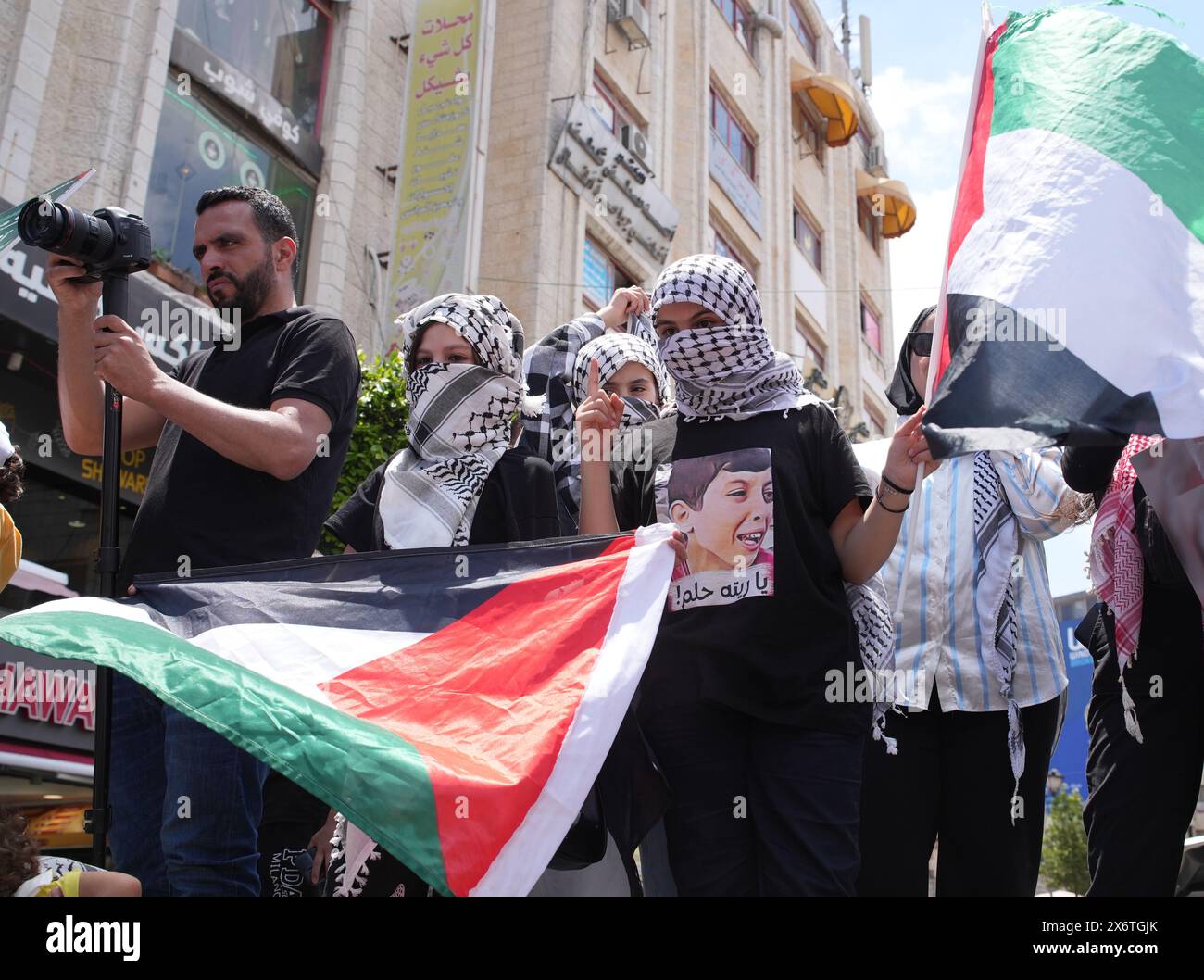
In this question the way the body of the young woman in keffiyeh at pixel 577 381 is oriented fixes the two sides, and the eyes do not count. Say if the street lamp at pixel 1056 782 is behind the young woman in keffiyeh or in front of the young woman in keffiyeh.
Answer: behind

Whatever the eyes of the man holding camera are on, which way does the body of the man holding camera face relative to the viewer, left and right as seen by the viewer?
facing the viewer and to the left of the viewer

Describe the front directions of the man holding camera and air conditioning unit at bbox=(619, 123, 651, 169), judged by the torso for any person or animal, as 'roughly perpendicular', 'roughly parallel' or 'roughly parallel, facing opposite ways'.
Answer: roughly perpendicular

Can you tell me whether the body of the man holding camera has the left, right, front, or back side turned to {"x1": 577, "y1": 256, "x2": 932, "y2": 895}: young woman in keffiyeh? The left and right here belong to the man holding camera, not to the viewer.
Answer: left

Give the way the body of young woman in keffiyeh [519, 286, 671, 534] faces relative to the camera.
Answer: toward the camera

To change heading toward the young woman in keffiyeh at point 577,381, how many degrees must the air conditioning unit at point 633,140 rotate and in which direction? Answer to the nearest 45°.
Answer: approximately 45° to its right

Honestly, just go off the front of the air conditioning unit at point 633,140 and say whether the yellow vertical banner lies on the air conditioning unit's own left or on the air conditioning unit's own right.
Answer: on the air conditioning unit's own right

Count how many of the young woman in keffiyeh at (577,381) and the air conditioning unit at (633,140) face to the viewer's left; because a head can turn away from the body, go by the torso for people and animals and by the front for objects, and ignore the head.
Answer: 0
